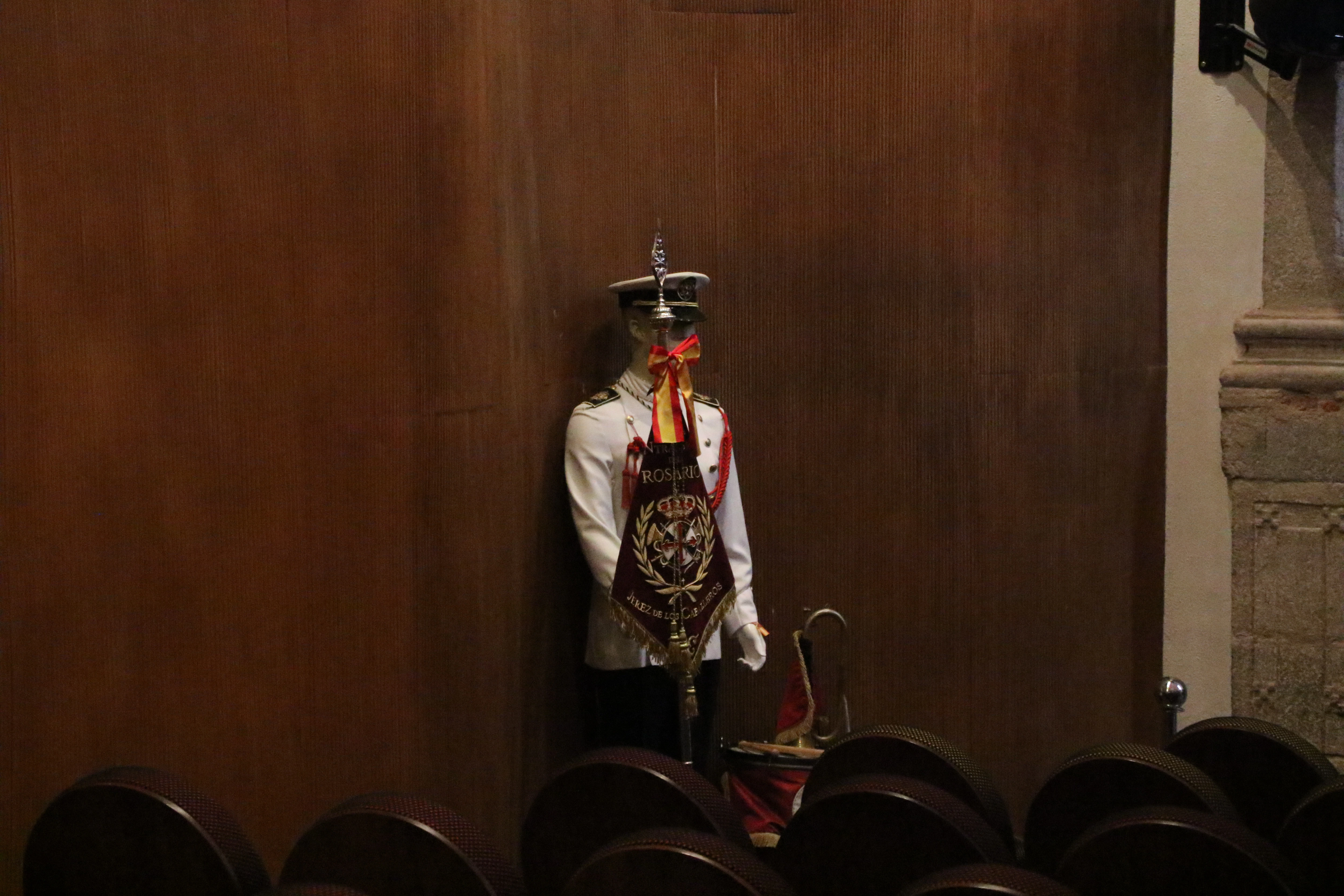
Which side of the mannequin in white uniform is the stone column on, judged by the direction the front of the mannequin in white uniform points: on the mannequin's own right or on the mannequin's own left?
on the mannequin's own left

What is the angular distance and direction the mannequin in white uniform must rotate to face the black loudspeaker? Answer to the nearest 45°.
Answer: approximately 45° to its left

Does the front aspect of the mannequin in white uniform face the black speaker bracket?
no

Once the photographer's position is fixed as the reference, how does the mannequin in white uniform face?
facing the viewer and to the right of the viewer

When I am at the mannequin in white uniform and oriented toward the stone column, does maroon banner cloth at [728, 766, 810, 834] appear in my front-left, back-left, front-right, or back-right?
front-right
